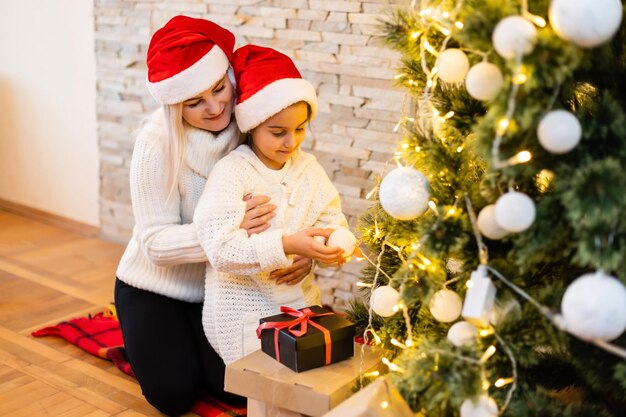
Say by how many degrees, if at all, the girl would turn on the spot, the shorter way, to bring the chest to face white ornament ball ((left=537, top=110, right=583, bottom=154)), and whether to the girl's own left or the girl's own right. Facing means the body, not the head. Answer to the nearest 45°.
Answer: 0° — they already face it

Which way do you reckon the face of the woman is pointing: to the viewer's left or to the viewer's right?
to the viewer's right

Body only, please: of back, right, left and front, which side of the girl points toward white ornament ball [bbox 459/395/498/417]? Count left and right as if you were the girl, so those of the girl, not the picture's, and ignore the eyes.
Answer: front

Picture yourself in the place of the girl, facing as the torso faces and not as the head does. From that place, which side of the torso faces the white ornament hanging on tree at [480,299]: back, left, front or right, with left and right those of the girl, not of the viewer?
front

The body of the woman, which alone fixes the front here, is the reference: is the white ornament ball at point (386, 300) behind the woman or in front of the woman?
in front

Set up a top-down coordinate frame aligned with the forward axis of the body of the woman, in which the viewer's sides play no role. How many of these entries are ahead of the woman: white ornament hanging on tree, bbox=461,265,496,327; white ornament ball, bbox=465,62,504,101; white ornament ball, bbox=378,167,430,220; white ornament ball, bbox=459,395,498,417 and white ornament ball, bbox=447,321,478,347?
5

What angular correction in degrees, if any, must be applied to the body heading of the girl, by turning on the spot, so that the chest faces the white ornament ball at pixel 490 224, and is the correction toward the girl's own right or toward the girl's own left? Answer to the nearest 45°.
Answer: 0° — they already face it

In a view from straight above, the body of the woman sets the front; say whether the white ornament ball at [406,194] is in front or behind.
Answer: in front

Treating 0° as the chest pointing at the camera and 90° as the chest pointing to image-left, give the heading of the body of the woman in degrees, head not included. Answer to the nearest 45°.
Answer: approximately 315°

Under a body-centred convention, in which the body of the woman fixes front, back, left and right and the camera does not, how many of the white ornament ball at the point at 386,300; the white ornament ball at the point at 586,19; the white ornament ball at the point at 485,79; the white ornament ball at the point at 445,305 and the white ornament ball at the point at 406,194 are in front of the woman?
5

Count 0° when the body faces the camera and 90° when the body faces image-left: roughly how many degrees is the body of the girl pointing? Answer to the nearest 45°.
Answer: approximately 315°

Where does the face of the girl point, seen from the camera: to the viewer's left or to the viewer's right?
to the viewer's right

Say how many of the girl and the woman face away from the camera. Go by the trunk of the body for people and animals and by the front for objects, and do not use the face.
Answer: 0

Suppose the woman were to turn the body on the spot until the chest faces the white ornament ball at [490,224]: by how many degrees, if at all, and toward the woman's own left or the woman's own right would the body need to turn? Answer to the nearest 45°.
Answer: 0° — they already face it

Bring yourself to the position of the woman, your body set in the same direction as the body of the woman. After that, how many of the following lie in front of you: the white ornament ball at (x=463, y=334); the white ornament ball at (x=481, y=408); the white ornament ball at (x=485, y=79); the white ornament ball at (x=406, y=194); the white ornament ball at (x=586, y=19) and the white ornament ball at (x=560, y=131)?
6
